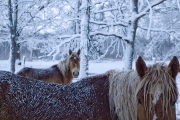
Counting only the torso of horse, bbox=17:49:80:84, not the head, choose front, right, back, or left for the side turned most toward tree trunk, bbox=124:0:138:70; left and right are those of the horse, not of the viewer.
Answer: front

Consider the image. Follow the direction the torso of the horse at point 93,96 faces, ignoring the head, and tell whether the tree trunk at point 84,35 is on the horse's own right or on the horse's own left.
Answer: on the horse's own left

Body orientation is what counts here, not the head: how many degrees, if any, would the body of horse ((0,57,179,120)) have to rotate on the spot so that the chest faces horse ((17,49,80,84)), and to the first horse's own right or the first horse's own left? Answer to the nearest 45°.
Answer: approximately 90° to the first horse's own left

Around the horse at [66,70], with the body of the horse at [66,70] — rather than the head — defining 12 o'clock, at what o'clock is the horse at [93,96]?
the horse at [93,96] is roughly at 3 o'clock from the horse at [66,70].

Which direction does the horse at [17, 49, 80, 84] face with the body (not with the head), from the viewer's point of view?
to the viewer's right

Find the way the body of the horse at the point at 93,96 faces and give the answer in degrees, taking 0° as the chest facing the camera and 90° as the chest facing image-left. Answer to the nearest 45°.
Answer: approximately 270°

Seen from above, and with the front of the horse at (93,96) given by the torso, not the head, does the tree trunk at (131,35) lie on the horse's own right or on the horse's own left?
on the horse's own left

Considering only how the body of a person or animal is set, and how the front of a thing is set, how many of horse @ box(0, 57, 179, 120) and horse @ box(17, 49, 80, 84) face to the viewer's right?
2
